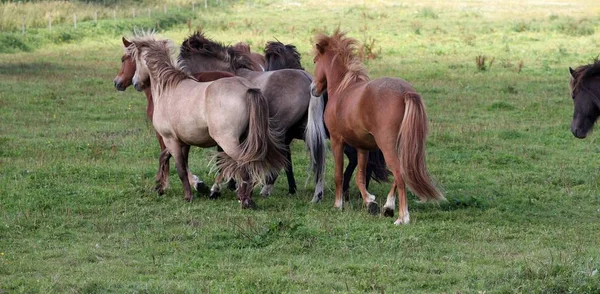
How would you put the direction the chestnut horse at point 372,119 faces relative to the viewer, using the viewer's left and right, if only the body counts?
facing away from the viewer and to the left of the viewer

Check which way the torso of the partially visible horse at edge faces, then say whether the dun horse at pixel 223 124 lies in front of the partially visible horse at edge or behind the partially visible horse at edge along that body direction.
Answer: in front

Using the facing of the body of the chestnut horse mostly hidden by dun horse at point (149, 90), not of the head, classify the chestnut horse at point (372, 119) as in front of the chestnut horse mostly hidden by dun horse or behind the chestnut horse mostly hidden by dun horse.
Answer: behind

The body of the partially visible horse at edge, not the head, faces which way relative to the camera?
to the viewer's left

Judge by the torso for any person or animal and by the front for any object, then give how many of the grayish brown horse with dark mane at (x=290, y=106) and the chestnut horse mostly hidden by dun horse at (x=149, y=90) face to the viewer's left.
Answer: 2

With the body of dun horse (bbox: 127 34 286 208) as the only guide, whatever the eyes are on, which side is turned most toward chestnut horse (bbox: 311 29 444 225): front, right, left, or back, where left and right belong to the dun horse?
back

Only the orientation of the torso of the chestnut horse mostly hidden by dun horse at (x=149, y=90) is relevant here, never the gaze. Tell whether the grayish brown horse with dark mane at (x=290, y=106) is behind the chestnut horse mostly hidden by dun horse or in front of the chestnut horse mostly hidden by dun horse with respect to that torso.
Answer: behind

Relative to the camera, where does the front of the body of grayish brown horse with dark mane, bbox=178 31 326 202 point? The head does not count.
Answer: to the viewer's left

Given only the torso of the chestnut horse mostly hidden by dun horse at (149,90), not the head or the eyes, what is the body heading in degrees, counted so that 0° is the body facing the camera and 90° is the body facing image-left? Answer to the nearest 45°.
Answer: approximately 90°

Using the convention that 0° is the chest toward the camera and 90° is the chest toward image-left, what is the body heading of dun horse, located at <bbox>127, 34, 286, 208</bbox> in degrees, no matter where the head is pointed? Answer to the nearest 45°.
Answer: approximately 135°

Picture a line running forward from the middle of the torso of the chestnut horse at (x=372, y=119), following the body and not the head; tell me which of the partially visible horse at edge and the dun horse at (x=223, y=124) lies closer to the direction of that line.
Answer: the dun horse

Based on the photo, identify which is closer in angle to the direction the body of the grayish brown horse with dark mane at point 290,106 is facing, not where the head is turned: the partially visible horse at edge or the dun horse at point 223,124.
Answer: the dun horse

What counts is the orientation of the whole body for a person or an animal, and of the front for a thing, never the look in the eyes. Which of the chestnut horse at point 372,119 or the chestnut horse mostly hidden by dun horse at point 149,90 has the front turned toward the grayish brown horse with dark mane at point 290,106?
the chestnut horse at point 372,119
